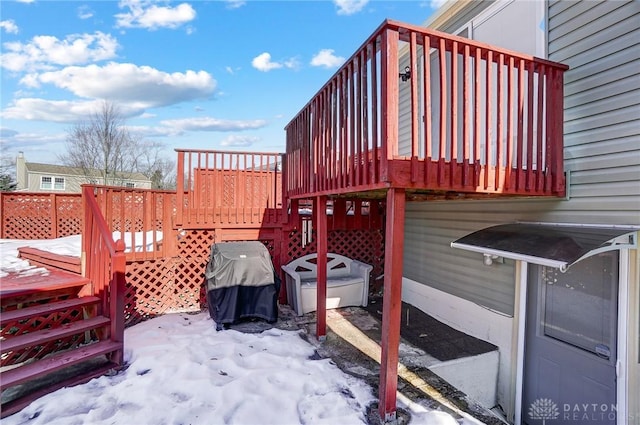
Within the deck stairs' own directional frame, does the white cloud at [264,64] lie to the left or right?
on its left

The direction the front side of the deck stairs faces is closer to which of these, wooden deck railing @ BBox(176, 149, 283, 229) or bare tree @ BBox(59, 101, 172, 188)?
the wooden deck railing

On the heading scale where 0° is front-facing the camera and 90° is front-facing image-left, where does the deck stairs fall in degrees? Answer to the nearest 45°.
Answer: approximately 315°

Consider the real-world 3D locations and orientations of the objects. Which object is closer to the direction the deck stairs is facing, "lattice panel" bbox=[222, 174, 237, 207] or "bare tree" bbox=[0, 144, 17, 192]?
the lattice panel

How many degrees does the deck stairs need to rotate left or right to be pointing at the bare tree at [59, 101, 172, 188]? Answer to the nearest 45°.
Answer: approximately 135° to its left

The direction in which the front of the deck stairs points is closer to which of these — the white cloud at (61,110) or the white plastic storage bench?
the white plastic storage bench
